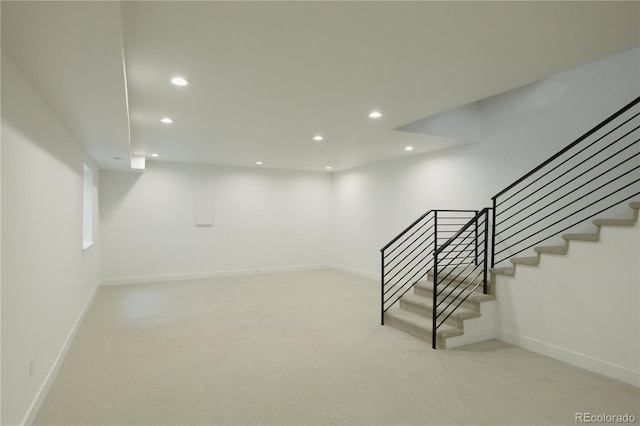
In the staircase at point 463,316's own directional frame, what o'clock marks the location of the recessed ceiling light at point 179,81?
The recessed ceiling light is roughly at 12 o'clock from the staircase.

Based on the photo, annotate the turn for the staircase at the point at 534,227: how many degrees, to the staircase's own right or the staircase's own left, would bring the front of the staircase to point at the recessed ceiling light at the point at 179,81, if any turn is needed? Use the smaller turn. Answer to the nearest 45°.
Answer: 0° — it already faces it

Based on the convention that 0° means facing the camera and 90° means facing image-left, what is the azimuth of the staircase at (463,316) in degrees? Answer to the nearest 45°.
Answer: approximately 45°
